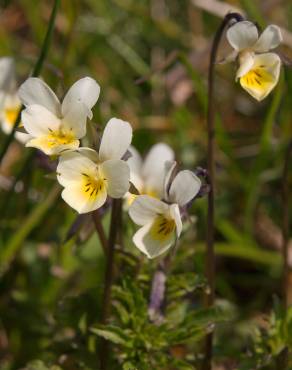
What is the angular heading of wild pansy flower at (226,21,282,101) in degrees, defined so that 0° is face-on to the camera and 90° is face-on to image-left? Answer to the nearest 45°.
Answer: approximately 315°

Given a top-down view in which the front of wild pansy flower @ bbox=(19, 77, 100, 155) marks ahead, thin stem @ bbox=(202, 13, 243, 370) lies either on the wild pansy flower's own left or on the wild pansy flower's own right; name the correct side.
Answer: on the wild pansy flower's own left

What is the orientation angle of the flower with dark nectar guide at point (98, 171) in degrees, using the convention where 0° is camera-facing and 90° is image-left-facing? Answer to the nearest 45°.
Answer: approximately 0°

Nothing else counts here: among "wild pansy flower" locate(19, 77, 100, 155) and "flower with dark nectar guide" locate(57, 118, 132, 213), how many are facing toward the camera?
2
